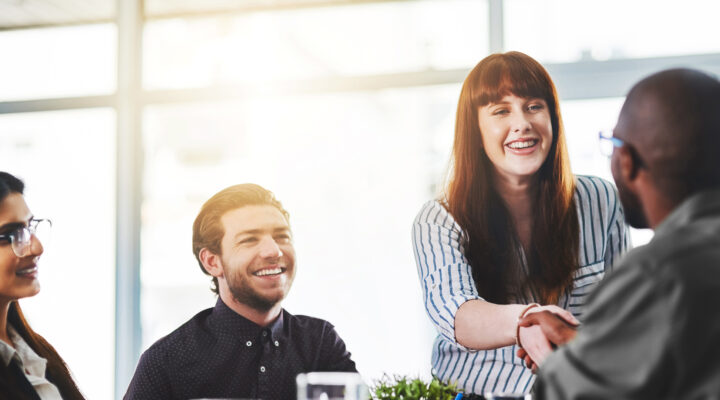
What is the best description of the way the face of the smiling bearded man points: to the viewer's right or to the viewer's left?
to the viewer's right

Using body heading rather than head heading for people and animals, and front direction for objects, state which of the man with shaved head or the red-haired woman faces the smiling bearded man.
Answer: the man with shaved head

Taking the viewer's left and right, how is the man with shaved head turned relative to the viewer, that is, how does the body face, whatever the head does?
facing away from the viewer and to the left of the viewer

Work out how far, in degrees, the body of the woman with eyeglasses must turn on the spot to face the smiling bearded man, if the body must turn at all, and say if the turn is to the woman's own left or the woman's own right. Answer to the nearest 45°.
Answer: approximately 45° to the woman's own left

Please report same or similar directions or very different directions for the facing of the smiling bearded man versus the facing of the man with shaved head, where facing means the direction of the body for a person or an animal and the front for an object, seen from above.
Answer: very different directions

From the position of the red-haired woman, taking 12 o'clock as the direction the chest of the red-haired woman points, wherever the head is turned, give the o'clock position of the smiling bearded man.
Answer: The smiling bearded man is roughly at 4 o'clock from the red-haired woman.

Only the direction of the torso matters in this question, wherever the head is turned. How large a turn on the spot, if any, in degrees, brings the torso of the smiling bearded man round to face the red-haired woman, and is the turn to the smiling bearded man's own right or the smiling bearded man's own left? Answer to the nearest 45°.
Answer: approximately 45° to the smiling bearded man's own left

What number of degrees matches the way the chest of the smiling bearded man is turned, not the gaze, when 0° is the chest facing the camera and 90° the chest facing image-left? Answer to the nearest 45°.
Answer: approximately 315°

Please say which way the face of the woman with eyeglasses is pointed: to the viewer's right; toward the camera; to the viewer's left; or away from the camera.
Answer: to the viewer's right
